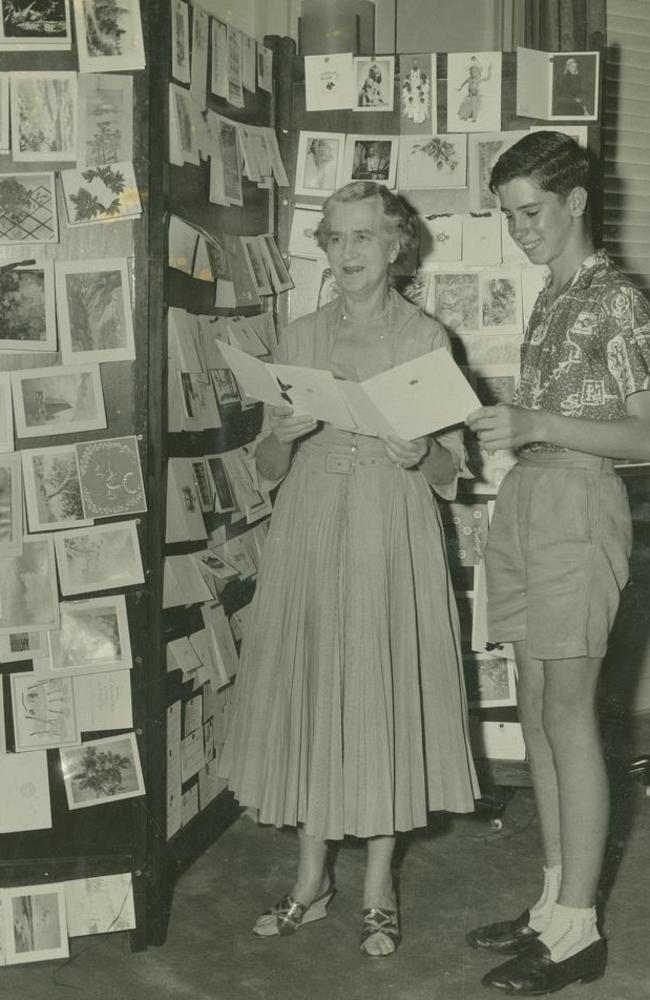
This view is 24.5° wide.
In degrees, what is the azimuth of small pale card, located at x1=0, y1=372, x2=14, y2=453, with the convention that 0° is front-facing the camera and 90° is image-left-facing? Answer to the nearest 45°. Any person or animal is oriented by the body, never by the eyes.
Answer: approximately 0°

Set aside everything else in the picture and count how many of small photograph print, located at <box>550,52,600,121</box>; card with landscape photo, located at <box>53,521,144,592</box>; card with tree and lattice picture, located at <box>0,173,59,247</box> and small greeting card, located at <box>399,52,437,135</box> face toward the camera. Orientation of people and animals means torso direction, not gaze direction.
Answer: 4

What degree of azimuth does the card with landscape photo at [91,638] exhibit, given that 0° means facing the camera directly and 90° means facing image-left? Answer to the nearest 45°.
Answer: approximately 0°

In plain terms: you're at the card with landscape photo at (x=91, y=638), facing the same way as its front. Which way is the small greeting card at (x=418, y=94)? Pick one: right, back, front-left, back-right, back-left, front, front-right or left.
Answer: back-left

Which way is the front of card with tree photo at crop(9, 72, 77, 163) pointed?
toward the camera

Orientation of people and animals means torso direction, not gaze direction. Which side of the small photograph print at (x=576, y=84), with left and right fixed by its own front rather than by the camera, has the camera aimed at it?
front

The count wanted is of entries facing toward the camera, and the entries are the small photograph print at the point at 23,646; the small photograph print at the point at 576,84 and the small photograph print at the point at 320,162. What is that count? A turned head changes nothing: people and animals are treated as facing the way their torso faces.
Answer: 3

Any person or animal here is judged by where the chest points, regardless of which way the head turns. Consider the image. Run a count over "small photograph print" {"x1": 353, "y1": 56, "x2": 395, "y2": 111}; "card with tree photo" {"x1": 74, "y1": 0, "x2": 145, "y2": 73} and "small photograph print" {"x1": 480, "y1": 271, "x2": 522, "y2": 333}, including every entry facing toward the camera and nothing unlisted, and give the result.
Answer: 3

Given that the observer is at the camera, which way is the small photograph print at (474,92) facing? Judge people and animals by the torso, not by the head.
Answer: facing the viewer
